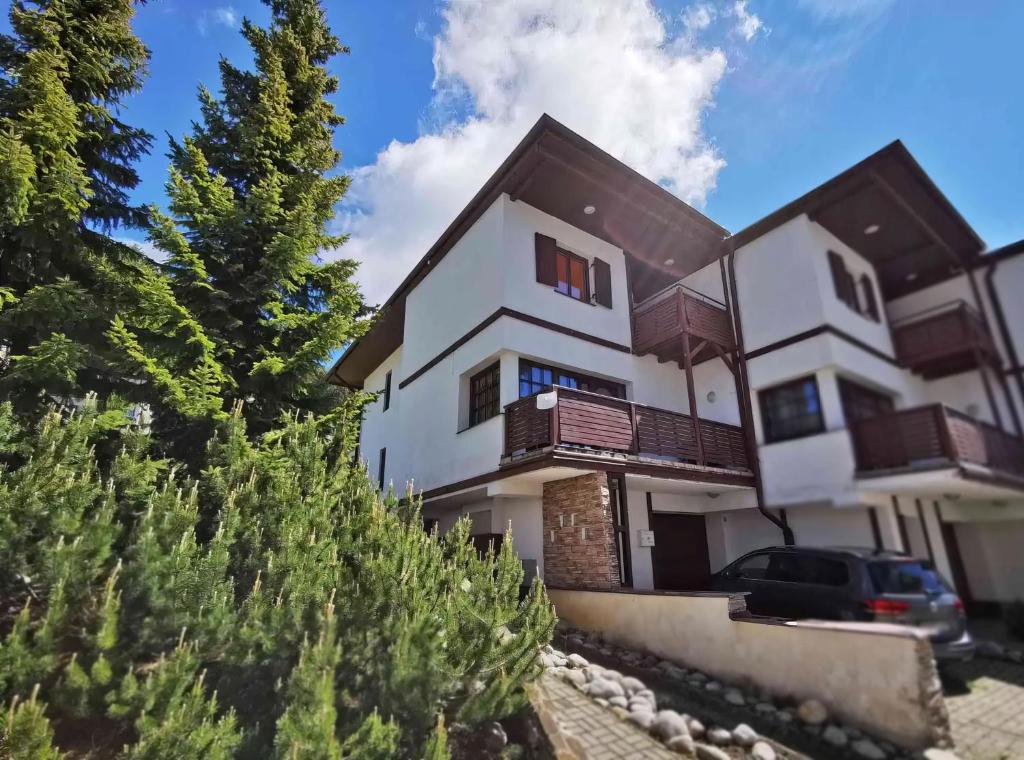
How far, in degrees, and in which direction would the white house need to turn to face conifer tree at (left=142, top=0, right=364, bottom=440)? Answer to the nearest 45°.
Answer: approximately 90° to its right

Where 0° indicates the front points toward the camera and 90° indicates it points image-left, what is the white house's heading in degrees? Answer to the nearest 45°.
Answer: approximately 315°

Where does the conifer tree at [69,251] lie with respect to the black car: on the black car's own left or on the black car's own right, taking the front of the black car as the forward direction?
on the black car's own left

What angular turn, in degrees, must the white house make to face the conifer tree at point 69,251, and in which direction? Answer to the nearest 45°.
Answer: approximately 90° to its right

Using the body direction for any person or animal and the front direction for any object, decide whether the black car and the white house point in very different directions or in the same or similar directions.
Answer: very different directions

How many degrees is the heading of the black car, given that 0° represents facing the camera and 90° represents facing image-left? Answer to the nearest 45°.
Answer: approximately 135°
